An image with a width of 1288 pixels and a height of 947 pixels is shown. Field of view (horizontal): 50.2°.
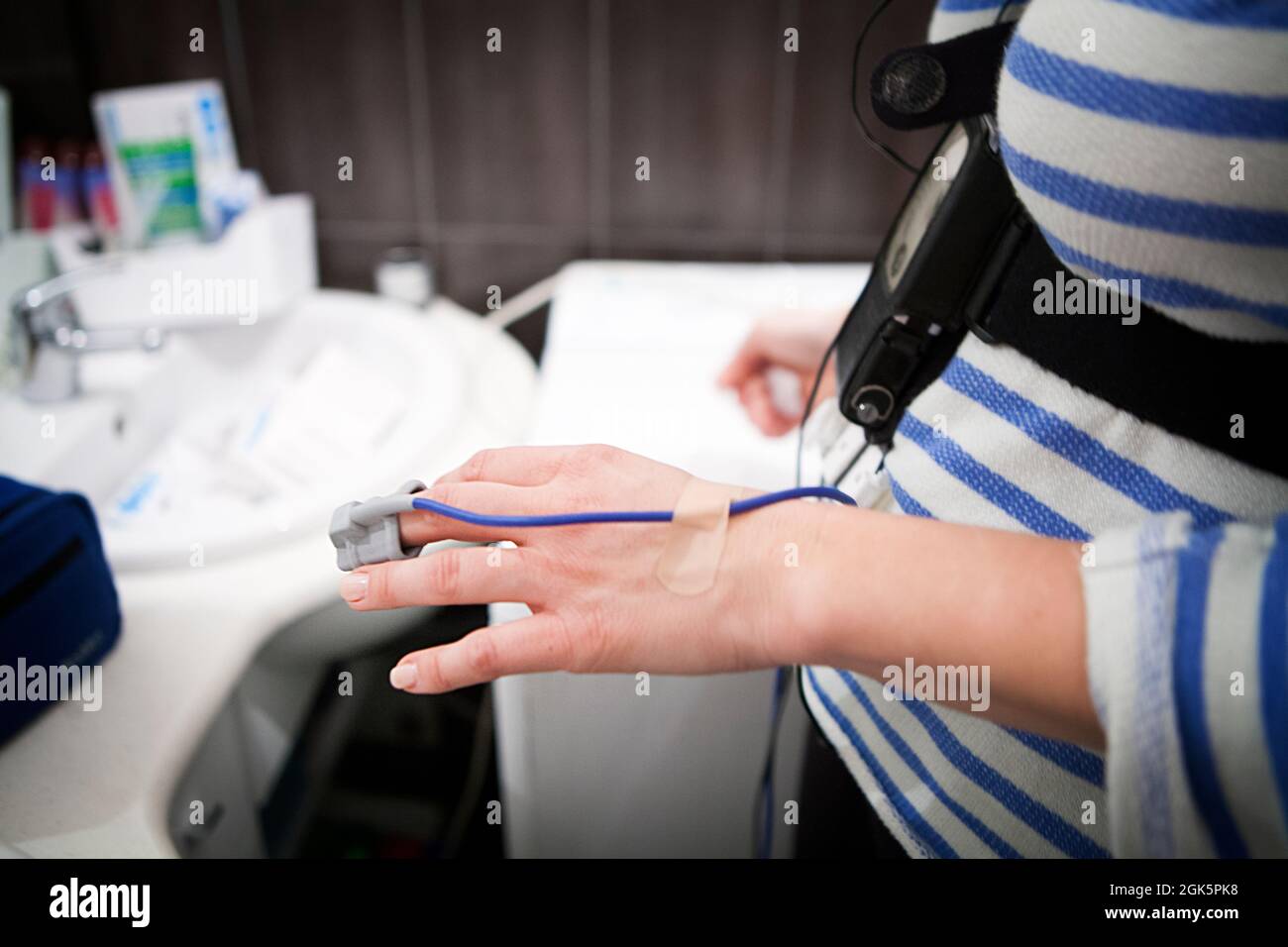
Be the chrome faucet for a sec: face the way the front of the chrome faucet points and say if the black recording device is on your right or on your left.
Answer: on your right

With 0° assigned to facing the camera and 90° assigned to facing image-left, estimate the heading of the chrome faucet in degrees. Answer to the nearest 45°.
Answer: approximately 270°

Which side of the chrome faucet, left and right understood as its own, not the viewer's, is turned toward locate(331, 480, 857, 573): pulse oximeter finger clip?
right
